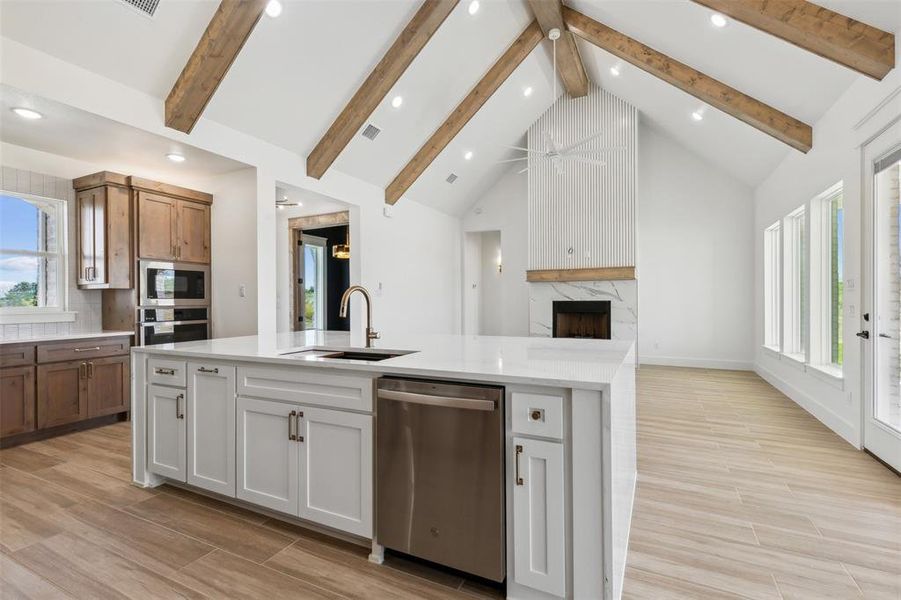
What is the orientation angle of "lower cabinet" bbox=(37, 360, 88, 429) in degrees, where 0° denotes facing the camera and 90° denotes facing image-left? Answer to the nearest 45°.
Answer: approximately 315°

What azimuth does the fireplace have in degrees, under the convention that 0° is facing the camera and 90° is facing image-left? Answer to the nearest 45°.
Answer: approximately 0°

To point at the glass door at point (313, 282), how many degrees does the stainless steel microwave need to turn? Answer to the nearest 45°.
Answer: approximately 90° to its left

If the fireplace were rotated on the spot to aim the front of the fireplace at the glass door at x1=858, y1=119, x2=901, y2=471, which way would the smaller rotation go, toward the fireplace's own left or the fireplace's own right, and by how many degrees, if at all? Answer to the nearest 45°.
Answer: approximately 45° to the fireplace's own left

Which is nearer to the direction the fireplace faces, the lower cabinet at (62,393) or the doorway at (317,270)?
the lower cabinet

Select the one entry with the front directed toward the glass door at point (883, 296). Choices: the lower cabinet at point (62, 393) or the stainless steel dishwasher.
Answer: the lower cabinet

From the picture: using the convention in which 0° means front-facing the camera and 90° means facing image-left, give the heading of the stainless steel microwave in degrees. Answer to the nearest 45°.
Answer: approximately 315°

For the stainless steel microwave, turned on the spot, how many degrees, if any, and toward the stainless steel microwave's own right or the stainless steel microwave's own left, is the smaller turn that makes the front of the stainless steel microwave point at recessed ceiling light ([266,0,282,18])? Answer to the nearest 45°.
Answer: approximately 45° to the stainless steel microwave's own right

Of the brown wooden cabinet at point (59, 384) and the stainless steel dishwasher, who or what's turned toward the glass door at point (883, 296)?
the brown wooden cabinet
